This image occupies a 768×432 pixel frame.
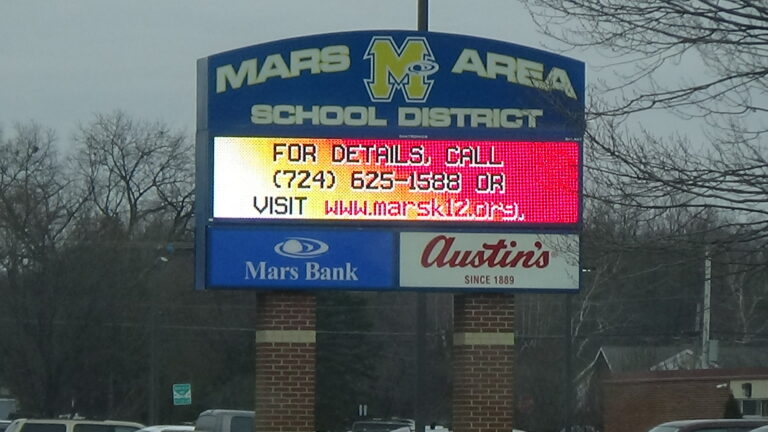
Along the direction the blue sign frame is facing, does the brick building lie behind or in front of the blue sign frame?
behind

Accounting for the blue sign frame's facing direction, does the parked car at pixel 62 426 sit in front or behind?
behind

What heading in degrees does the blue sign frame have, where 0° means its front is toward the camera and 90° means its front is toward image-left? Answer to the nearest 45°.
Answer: approximately 0°

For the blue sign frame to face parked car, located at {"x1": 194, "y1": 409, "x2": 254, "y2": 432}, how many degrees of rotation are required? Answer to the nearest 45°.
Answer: approximately 180°
